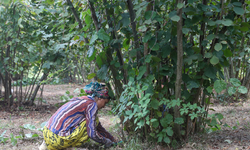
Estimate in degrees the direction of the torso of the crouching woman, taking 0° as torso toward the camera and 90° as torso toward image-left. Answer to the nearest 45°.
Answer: approximately 270°
